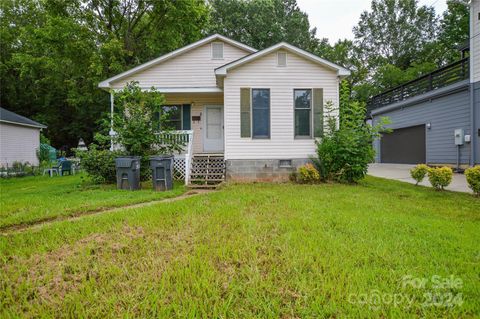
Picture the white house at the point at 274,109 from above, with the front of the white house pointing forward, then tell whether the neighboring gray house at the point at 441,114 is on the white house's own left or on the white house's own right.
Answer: on the white house's own left

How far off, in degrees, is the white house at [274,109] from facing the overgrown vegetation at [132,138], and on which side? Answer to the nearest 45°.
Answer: approximately 90° to its right

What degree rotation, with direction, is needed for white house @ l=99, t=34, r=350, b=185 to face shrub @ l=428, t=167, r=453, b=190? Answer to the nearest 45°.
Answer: approximately 45° to its left

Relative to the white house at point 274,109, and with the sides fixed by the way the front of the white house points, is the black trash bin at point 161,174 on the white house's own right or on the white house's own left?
on the white house's own right

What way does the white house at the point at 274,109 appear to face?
toward the camera

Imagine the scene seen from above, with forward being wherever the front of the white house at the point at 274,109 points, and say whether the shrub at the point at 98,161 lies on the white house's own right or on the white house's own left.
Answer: on the white house's own right

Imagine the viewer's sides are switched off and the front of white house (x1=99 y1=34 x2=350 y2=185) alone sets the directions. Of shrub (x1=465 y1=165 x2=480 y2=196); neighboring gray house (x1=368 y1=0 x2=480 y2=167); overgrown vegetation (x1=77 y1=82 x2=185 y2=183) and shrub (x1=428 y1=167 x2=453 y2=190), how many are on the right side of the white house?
1

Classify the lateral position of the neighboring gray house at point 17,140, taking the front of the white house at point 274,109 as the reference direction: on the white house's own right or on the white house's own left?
on the white house's own right

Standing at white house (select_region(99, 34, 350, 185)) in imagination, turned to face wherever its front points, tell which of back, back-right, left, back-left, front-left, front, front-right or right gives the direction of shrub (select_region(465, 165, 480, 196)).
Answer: front-left

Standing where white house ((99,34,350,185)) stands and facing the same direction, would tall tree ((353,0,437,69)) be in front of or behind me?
behind

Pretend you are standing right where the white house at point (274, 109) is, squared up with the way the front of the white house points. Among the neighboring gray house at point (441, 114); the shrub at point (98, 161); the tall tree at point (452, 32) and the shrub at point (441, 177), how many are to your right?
1

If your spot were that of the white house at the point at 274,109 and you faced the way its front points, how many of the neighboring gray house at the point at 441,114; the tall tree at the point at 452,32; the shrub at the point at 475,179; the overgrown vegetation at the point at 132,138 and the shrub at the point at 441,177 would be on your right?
1
